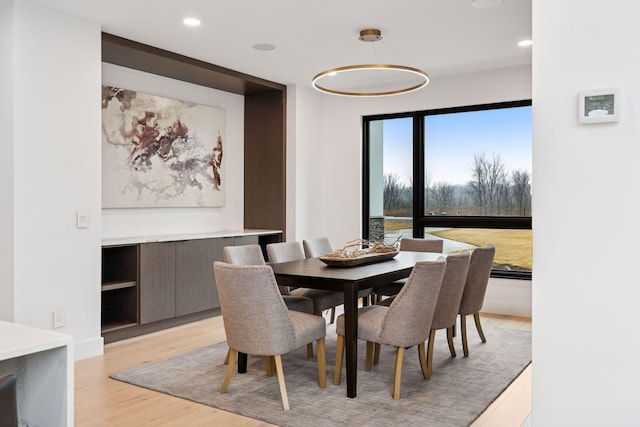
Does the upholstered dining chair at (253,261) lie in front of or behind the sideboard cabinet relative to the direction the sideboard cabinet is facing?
in front

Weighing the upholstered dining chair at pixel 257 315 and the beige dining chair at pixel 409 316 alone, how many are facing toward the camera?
0

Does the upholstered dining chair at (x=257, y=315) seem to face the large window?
yes

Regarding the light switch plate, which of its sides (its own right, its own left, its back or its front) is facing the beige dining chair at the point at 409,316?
front

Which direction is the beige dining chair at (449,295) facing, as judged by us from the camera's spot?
facing away from the viewer and to the left of the viewer

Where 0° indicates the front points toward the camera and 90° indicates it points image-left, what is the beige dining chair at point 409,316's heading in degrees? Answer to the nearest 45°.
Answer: approximately 135°

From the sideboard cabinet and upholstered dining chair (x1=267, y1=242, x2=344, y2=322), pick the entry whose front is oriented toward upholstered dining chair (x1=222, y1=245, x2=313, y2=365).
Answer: the sideboard cabinet

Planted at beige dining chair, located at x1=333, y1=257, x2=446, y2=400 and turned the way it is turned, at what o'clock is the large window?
The large window is roughly at 2 o'clock from the beige dining chair.
